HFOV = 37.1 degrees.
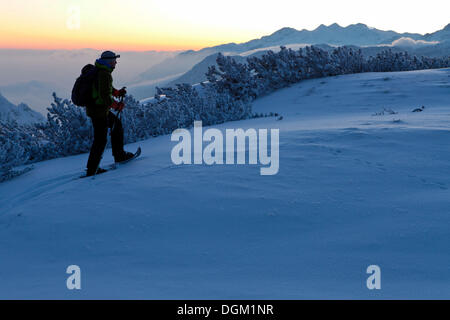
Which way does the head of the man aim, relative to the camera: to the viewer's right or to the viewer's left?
to the viewer's right

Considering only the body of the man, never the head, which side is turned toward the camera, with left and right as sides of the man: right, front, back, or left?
right
